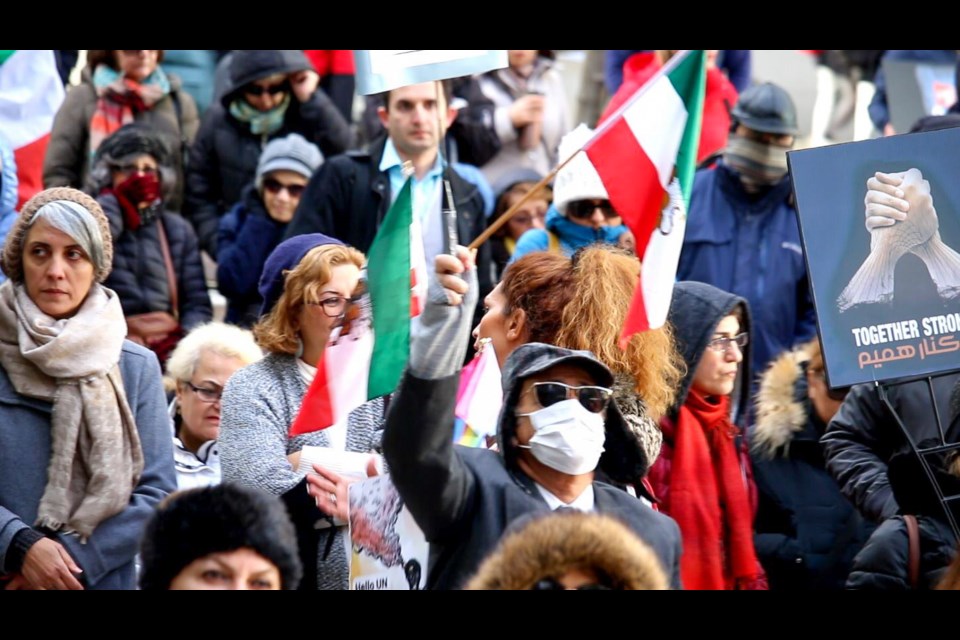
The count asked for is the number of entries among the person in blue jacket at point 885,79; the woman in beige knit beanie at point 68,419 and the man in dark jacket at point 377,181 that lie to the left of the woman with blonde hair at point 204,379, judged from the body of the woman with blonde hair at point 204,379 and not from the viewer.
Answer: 2

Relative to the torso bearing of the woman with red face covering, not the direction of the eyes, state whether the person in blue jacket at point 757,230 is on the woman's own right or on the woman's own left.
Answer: on the woman's own left

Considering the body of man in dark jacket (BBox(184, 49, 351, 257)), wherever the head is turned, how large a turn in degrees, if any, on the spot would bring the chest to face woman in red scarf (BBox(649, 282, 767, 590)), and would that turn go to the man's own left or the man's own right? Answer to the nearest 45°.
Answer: approximately 45° to the man's own left

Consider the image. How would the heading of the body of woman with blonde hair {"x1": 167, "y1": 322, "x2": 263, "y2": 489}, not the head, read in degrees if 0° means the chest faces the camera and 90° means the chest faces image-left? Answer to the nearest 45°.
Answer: approximately 315°

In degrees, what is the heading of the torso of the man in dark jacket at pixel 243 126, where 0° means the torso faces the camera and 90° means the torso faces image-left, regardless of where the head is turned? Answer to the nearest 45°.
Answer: approximately 0°

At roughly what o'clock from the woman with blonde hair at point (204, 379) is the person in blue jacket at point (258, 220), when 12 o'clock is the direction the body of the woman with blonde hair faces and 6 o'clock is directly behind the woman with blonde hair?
The person in blue jacket is roughly at 8 o'clock from the woman with blonde hair.

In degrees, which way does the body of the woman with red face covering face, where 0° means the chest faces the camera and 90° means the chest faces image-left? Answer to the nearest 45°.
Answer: approximately 0°

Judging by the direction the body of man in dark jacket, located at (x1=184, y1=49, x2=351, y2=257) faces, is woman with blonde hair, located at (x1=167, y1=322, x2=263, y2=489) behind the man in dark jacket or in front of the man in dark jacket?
in front
